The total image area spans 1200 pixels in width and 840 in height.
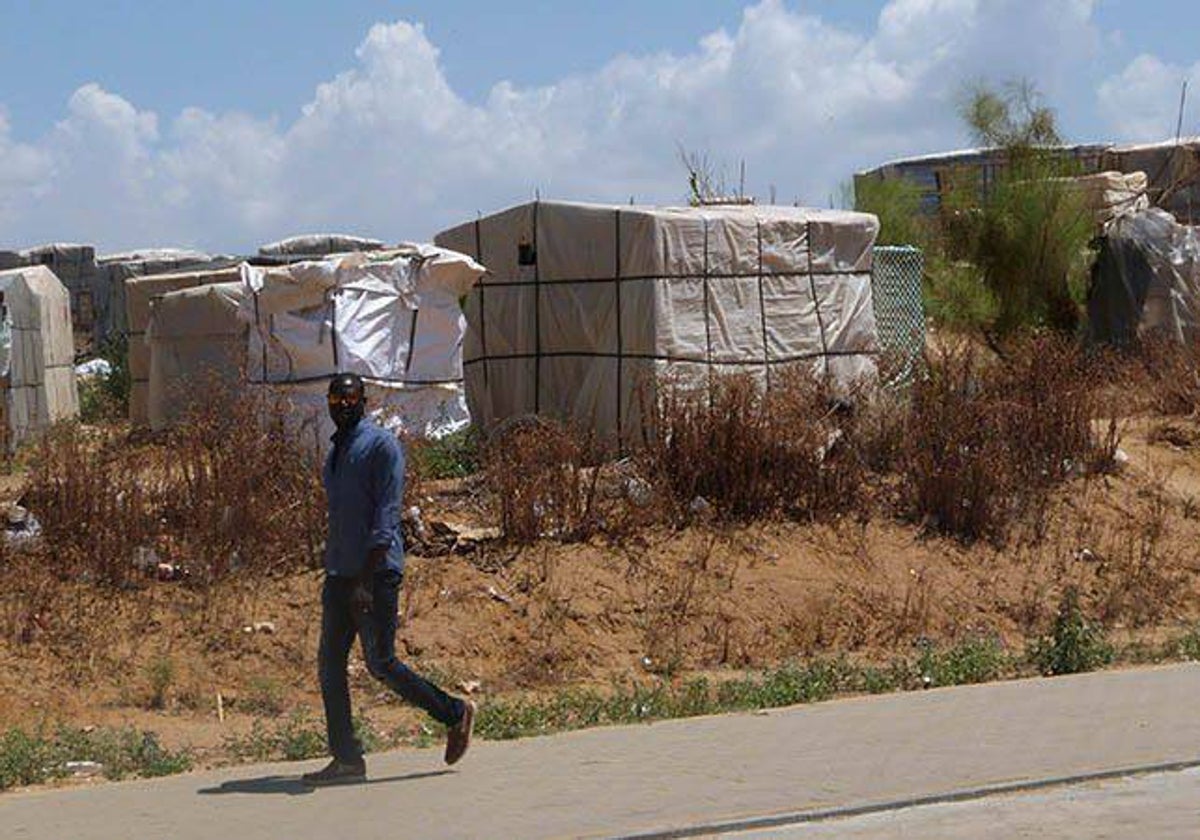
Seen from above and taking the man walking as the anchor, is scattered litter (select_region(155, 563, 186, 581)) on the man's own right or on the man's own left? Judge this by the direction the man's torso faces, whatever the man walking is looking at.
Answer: on the man's own right

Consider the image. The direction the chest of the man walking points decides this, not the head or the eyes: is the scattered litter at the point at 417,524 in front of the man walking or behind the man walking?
behind

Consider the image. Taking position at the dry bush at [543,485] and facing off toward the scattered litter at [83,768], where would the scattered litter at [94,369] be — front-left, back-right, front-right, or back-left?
back-right

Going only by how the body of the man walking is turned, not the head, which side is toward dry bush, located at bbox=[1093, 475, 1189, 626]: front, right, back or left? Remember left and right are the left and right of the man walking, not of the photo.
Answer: back

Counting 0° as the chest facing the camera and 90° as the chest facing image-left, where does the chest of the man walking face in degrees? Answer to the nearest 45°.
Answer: approximately 45°

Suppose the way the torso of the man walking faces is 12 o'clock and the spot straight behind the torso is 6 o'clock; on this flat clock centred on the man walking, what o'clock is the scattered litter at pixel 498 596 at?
The scattered litter is roughly at 5 o'clock from the man walking.

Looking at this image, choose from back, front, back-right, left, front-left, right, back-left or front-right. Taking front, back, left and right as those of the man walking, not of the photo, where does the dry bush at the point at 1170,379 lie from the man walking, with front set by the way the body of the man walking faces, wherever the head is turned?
back

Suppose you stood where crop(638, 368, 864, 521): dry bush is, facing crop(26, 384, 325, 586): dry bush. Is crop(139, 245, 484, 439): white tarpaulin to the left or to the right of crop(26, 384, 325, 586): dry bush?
right

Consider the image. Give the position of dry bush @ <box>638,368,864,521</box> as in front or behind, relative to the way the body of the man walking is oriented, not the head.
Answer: behind

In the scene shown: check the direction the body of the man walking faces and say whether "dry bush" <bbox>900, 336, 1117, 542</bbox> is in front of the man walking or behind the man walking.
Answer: behind

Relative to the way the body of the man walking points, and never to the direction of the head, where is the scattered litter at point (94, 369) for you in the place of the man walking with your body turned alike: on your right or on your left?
on your right
